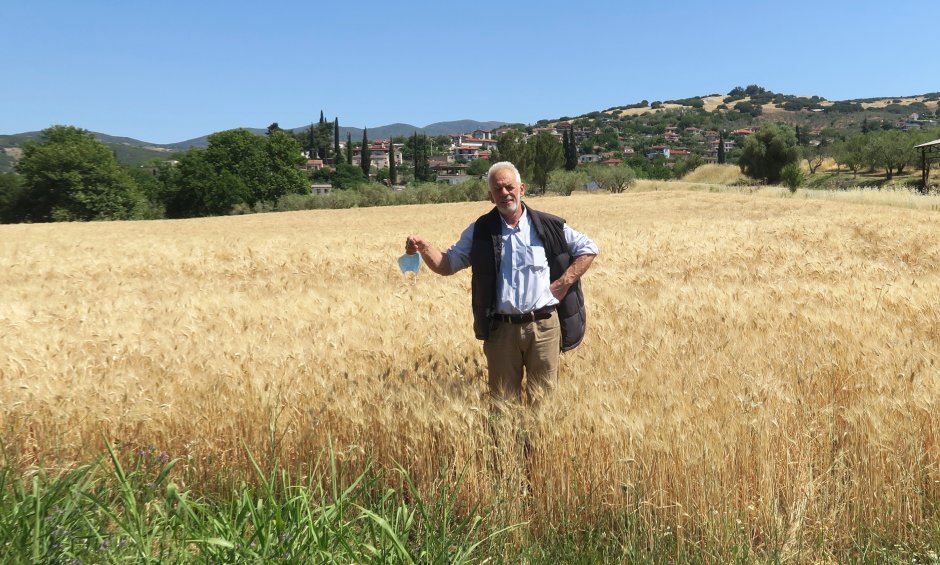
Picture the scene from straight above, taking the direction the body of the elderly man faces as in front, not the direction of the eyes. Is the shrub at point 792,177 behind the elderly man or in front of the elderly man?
behind

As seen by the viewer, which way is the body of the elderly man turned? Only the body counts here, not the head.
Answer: toward the camera
